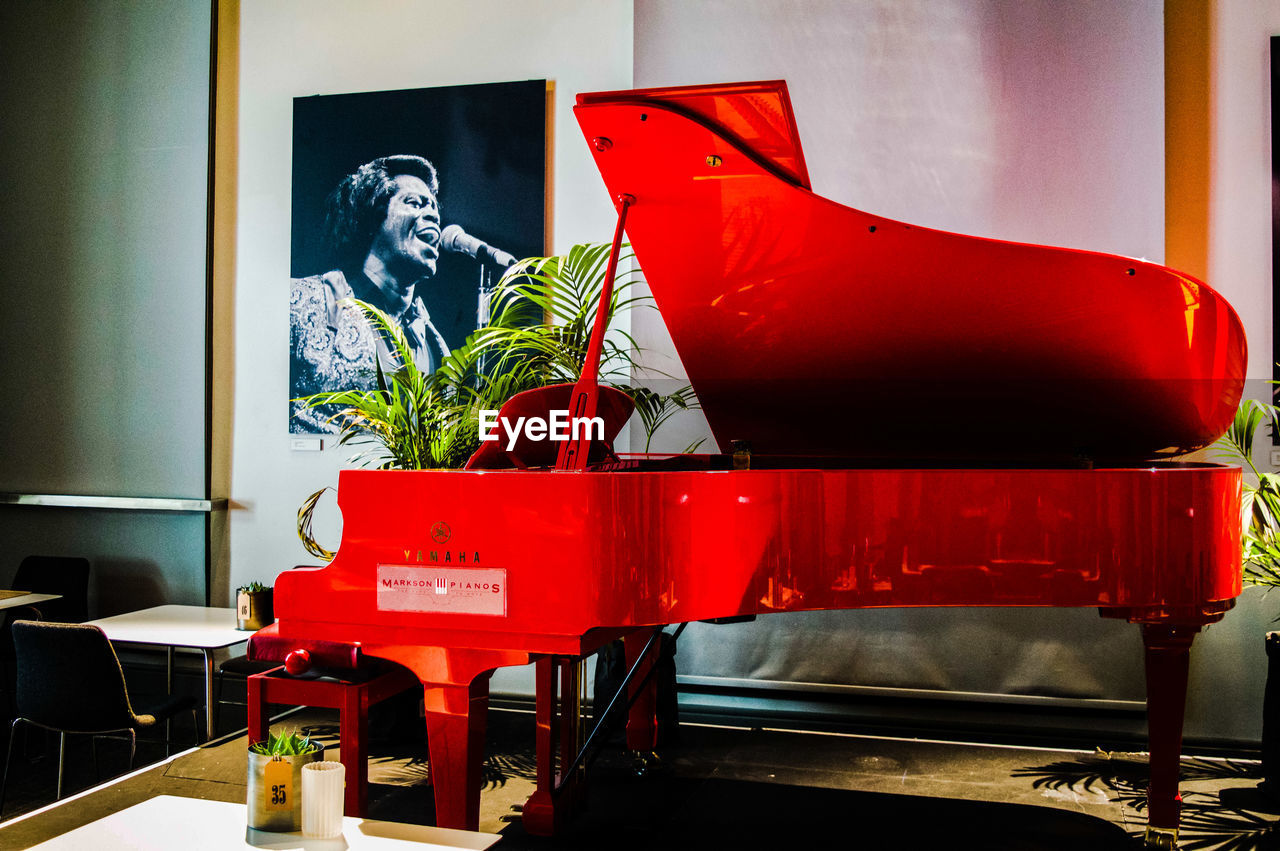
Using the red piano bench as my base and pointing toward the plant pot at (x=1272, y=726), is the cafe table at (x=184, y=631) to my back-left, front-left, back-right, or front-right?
back-left

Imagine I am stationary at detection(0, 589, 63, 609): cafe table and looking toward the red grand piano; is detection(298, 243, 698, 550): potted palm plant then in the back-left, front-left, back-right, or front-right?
front-left

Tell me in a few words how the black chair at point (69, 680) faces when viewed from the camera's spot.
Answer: facing away from the viewer and to the right of the viewer

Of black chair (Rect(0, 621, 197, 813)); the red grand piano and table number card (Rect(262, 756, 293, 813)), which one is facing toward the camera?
the table number card

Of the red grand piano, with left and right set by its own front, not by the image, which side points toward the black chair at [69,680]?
front

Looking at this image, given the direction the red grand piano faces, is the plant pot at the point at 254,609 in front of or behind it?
in front

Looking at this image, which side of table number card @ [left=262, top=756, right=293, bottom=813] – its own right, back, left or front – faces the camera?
front

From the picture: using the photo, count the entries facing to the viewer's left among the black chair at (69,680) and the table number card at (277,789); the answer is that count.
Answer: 0

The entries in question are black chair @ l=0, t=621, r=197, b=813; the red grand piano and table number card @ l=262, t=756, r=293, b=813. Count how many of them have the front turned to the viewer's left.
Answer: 1

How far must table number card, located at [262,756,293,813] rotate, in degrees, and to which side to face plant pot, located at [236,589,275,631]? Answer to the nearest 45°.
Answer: approximately 180°

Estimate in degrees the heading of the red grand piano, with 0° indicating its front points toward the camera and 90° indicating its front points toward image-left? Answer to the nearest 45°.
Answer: approximately 90°

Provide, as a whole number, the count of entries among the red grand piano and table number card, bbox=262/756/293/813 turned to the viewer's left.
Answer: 1

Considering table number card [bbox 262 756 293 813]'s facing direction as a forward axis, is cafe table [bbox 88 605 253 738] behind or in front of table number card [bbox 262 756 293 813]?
behind
